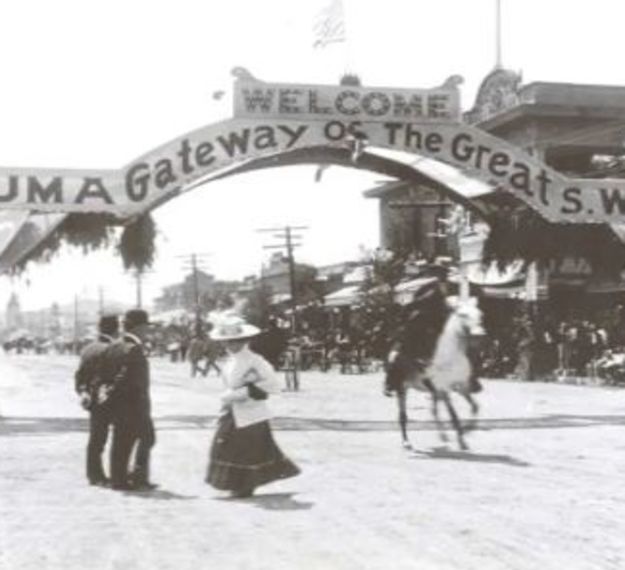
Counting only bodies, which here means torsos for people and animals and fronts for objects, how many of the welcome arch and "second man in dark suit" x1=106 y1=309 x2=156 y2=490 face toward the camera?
1

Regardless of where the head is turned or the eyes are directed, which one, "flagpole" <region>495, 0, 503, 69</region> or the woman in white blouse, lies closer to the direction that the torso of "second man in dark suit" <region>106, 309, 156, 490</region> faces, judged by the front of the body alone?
the flagpole

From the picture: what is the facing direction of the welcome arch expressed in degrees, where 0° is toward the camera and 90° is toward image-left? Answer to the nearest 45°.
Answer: approximately 0°

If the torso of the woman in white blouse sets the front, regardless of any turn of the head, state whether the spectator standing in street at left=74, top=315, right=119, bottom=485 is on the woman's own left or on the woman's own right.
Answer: on the woman's own right

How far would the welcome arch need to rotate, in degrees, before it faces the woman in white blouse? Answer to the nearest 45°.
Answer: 0° — it already faces them

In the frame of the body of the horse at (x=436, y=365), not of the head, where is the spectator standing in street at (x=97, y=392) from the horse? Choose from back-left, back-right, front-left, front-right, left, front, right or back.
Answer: right
